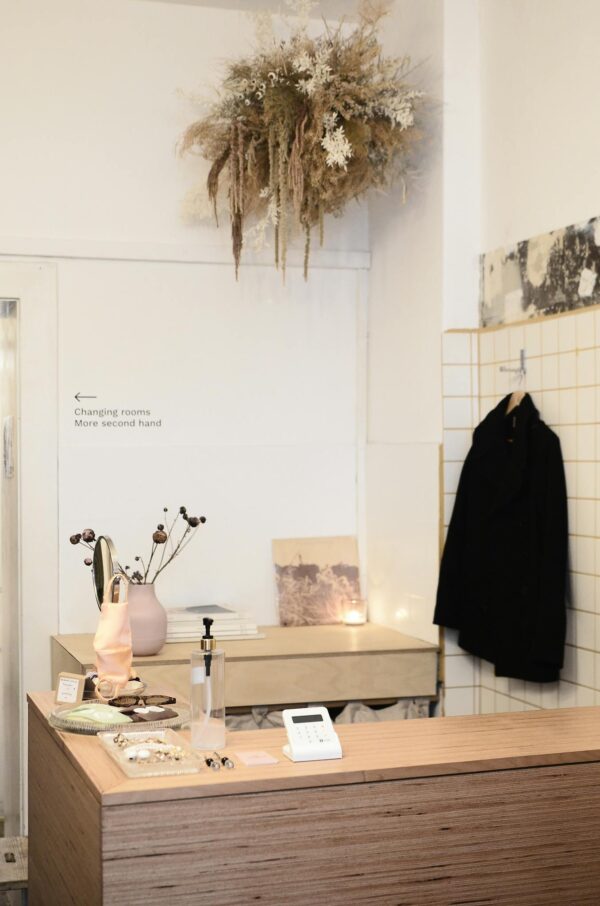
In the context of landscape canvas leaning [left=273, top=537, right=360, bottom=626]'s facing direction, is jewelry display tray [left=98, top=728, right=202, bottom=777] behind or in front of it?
in front

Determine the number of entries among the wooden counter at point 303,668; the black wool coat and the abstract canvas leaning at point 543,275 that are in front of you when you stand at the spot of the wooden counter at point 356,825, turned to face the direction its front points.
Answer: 0

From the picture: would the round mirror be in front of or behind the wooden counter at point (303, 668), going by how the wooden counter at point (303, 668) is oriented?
in front

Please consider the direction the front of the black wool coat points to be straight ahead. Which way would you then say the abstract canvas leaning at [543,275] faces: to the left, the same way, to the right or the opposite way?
the same way

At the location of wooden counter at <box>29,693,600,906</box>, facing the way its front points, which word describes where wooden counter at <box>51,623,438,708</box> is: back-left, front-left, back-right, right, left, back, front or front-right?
back

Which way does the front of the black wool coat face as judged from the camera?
facing the viewer and to the left of the viewer

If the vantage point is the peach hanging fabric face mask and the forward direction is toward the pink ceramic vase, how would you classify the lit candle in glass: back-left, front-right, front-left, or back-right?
front-right

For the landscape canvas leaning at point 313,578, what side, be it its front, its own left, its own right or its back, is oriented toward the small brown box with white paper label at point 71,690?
front

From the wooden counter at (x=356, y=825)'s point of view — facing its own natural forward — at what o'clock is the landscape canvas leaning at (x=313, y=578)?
The landscape canvas leaning is roughly at 6 o'clock from the wooden counter.

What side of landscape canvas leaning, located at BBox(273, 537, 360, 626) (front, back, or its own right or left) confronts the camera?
front

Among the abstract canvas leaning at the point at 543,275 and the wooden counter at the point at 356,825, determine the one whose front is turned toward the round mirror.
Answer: the abstract canvas leaning

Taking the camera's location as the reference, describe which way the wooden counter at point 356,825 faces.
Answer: facing the viewer

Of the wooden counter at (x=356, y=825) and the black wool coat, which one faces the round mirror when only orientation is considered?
the black wool coat

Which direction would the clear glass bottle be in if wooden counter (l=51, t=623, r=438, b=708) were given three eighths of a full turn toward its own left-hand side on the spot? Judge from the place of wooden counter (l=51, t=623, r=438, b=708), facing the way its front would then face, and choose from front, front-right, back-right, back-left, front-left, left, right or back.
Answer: back-right

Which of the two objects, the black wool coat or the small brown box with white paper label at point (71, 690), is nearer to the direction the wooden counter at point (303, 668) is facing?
the small brown box with white paper label

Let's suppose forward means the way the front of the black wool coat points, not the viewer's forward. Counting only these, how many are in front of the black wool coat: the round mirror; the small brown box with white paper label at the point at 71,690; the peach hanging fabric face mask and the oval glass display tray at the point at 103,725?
4

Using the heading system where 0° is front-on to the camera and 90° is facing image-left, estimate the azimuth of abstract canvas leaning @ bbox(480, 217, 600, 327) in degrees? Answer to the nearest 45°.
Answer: approximately 45°

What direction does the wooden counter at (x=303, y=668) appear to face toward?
toward the camera
